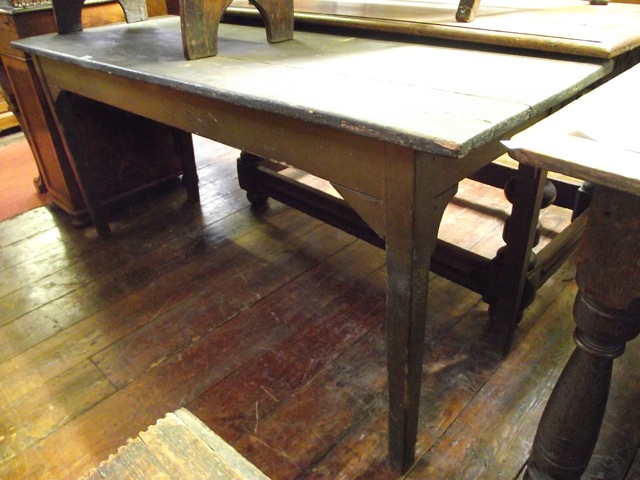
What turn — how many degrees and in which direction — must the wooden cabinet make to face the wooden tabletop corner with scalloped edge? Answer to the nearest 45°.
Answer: approximately 45° to its right

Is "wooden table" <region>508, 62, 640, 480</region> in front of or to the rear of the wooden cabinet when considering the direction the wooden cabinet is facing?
in front

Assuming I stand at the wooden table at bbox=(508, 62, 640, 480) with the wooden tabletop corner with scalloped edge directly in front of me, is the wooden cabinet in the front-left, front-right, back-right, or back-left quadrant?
front-right

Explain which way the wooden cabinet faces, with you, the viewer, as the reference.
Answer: facing the viewer and to the right of the viewer
